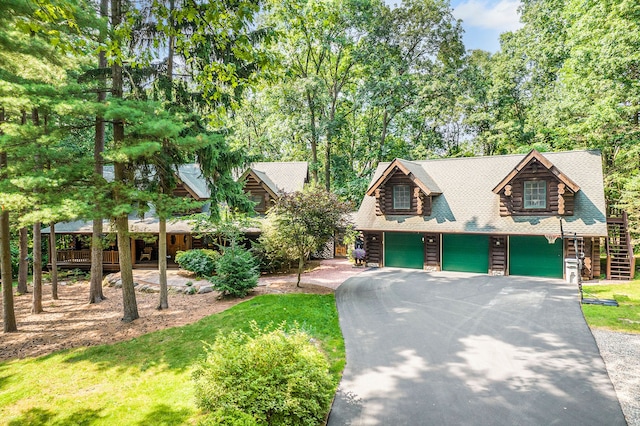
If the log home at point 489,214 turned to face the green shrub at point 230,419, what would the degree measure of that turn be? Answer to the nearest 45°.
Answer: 0° — it already faces it

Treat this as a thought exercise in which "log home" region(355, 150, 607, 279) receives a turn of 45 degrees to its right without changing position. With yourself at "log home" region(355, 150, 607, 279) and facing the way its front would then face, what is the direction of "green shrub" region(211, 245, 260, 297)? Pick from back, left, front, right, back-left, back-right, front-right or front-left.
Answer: front

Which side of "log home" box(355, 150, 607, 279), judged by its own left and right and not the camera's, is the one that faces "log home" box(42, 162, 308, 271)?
right

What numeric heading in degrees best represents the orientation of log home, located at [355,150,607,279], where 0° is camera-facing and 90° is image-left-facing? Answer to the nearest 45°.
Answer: approximately 0°

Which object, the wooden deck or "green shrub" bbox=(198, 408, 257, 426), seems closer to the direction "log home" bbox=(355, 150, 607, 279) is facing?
the green shrub

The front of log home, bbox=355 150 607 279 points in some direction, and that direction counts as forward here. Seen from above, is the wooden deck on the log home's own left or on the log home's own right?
on the log home's own right
